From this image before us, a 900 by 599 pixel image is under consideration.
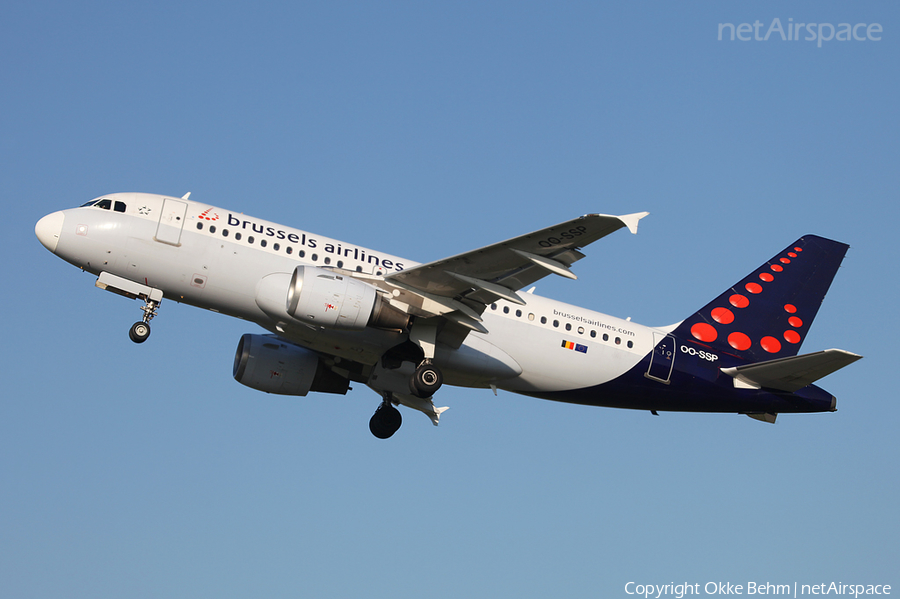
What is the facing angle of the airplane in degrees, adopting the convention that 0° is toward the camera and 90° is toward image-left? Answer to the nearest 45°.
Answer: approximately 90°
